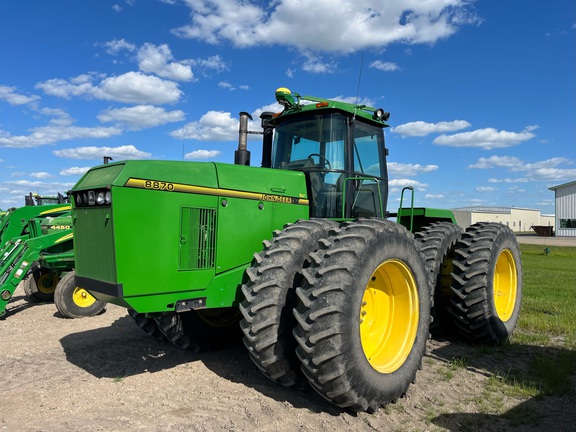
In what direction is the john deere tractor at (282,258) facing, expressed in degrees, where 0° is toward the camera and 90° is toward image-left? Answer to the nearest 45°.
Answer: approximately 45°

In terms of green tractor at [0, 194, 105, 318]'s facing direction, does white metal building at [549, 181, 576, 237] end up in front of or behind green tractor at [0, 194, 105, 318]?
behind

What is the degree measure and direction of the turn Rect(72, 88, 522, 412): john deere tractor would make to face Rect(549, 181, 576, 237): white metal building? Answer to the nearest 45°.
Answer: approximately 180°

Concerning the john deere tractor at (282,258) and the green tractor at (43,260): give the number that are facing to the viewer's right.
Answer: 0

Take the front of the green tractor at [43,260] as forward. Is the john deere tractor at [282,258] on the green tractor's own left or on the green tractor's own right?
on the green tractor's own left
